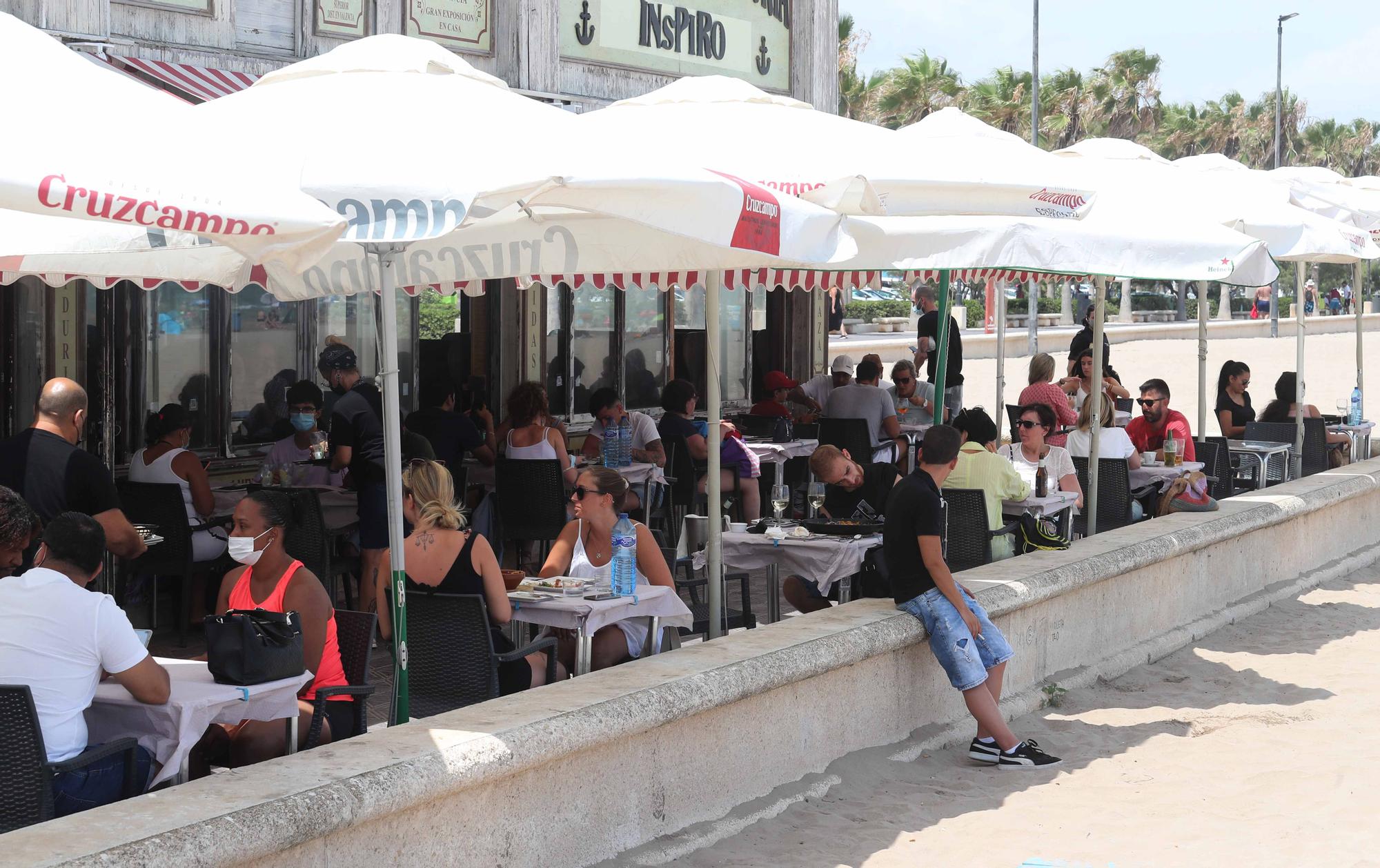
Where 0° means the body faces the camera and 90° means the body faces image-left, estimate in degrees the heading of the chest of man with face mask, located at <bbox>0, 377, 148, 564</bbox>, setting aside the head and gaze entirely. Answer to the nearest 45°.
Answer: approximately 225°

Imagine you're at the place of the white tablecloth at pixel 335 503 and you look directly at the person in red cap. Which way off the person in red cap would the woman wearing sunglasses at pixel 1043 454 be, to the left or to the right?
right

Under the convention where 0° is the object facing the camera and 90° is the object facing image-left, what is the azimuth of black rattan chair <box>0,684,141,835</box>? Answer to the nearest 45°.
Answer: approximately 225°

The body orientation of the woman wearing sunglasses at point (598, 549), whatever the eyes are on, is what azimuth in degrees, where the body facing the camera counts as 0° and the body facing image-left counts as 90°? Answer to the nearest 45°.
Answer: approximately 45°

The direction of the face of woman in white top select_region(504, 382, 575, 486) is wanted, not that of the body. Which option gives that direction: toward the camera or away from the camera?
away from the camera

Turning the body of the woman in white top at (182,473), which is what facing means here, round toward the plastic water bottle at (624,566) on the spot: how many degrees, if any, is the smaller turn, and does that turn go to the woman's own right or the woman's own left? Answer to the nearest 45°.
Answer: approximately 90° to the woman's own right

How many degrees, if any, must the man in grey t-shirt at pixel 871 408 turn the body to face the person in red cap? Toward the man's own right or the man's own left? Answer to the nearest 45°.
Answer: approximately 90° to the man's own left

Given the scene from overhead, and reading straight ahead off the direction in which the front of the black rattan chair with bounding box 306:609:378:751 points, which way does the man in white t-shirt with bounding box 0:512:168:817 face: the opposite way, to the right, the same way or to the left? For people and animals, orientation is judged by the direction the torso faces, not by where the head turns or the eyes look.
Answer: the opposite way

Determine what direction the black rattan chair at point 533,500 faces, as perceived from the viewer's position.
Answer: facing away from the viewer and to the right of the viewer
